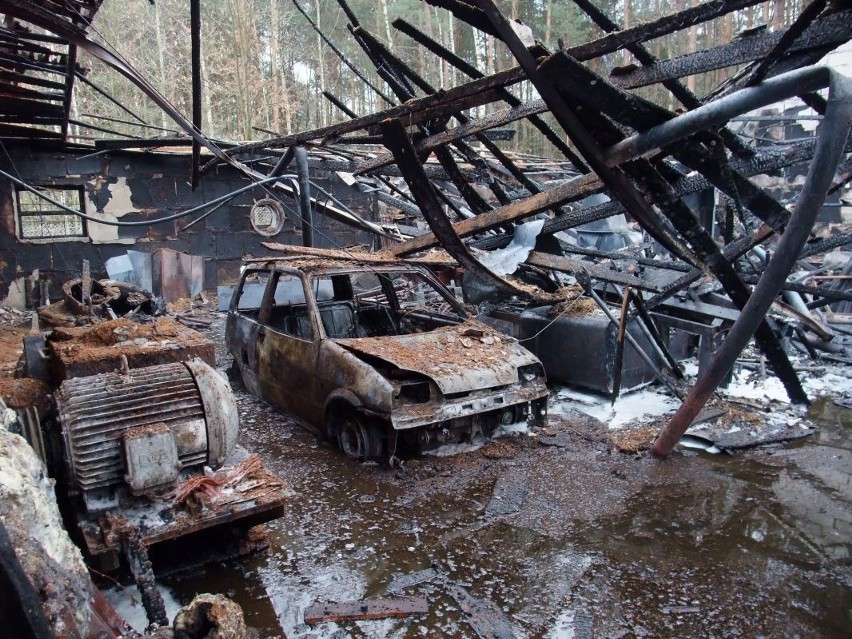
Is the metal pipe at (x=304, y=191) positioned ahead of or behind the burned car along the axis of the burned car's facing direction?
behind

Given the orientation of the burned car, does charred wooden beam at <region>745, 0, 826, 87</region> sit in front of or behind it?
in front

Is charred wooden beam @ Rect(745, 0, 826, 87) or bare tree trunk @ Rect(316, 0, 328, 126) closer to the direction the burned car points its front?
the charred wooden beam

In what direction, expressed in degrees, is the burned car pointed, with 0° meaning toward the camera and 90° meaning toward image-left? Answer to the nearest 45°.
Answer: approximately 315°

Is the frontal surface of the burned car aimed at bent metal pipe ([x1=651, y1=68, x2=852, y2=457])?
yes

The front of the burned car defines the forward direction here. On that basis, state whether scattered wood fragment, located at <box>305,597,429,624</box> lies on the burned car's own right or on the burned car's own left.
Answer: on the burned car's own right

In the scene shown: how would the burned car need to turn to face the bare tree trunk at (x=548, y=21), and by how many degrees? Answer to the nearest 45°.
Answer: approximately 135° to its left

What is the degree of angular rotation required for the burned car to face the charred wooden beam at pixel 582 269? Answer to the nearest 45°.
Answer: approximately 90° to its left

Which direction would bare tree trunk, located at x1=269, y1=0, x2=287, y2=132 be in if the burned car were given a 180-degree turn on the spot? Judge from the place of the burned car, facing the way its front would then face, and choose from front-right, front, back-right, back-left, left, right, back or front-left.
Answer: front-right

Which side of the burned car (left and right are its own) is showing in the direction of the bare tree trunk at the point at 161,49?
back
